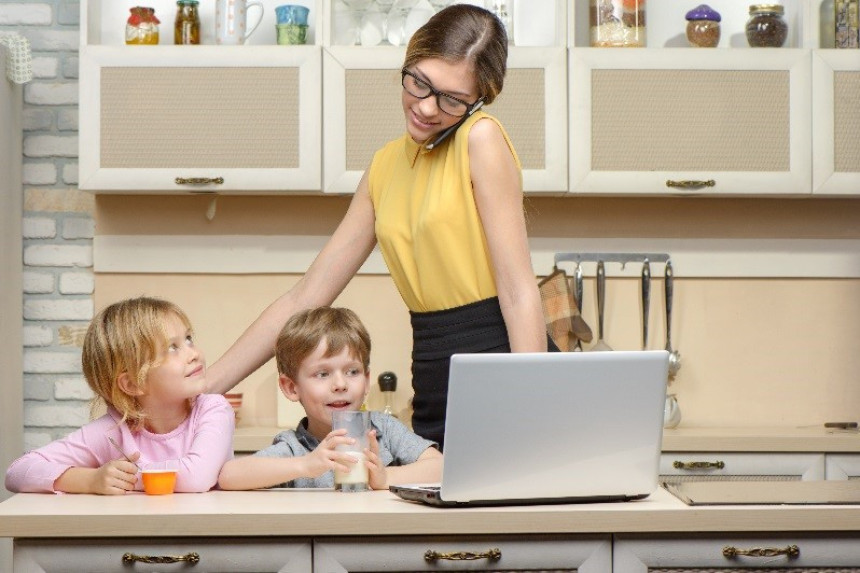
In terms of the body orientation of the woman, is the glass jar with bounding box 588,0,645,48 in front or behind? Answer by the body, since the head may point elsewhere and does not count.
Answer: behind

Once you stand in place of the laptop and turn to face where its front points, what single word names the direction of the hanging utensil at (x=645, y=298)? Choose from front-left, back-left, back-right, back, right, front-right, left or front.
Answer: front-right

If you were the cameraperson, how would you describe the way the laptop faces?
facing away from the viewer and to the left of the viewer

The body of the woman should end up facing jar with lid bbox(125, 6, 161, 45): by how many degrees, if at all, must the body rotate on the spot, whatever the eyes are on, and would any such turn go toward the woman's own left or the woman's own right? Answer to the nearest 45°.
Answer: approximately 90° to the woman's own right

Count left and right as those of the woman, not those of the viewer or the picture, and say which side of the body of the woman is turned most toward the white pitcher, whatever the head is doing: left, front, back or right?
right

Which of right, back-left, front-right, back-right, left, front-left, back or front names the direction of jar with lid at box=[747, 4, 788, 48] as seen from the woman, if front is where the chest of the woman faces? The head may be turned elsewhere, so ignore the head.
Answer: back

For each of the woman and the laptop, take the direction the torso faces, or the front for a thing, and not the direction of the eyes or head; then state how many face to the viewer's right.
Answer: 0

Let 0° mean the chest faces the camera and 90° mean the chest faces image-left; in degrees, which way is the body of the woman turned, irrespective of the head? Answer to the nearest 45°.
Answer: approximately 45°

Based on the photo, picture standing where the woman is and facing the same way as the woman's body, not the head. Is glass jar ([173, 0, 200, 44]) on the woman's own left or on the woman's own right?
on the woman's own right
